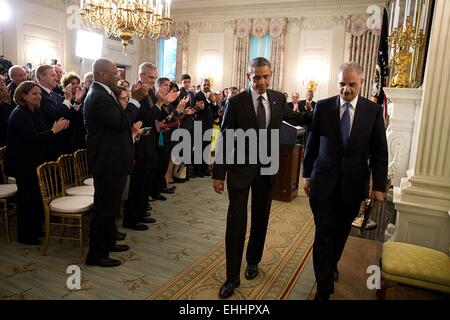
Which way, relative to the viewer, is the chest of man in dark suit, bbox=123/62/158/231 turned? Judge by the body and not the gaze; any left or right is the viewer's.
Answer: facing to the right of the viewer

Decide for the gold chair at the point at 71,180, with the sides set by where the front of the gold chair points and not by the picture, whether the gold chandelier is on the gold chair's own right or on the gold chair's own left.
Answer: on the gold chair's own left

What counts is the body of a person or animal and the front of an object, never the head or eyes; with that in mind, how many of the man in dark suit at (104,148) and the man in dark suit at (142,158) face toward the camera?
0

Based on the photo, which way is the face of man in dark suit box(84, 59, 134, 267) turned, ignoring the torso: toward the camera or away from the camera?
away from the camera

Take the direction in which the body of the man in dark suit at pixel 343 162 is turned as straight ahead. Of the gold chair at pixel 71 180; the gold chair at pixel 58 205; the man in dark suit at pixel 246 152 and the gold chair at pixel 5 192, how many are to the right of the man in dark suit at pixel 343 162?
4

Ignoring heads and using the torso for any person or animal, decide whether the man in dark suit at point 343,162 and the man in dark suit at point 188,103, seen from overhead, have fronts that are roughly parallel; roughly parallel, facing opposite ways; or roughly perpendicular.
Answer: roughly perpendicular

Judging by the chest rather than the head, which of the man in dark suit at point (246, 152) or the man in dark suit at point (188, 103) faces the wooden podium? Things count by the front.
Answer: the man in dark suit at point (188, 103)

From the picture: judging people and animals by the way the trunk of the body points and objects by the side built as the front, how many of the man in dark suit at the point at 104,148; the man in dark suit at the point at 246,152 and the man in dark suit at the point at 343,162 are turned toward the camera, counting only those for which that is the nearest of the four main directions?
2

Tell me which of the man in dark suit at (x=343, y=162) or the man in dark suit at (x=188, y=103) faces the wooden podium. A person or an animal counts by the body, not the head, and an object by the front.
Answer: the man in dark suit at (x=188, y=103)

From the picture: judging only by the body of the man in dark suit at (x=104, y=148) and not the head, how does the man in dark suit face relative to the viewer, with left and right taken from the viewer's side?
facing to the right of the viewer

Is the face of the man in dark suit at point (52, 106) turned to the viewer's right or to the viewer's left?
to the viewer's right

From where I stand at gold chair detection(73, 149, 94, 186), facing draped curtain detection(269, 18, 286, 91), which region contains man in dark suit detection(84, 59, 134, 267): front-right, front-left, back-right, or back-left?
back-right

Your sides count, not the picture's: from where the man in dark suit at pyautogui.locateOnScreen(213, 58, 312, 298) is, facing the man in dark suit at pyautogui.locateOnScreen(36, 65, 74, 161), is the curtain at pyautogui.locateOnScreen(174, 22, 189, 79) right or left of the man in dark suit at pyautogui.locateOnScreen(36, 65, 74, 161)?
right
